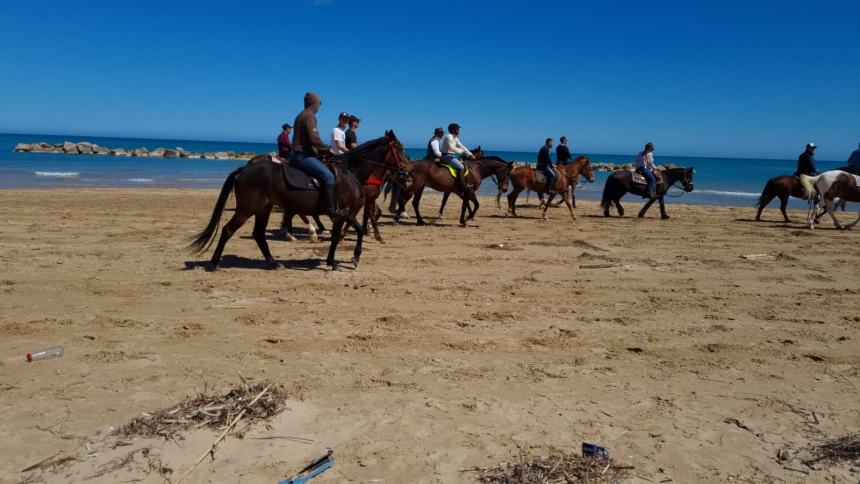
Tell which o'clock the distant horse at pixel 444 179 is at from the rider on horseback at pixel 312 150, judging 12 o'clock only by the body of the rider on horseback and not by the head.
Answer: The distant horse is roughly at 10 o'clock from the rider on horseback.

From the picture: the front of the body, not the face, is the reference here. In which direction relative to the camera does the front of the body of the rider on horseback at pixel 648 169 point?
to the viewer's right

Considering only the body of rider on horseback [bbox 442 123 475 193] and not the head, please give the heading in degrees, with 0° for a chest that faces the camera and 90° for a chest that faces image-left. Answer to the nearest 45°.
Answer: approximately 270°

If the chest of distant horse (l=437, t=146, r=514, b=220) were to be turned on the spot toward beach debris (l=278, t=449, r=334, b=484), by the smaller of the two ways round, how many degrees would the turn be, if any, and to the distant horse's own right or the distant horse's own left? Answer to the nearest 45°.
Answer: approximately 90° to the distant horse's own right

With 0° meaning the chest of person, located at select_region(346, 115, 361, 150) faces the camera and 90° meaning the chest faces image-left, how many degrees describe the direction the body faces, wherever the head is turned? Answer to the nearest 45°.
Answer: approximately 270°

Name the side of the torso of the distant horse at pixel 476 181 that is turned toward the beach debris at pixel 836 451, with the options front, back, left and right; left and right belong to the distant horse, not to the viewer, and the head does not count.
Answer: right

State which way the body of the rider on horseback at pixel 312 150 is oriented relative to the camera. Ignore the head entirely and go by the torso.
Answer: to the viewer's right

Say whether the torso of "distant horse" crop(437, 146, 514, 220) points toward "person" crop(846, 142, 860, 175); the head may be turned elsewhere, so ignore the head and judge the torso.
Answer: yes

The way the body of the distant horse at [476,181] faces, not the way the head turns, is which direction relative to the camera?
to the viewer's right

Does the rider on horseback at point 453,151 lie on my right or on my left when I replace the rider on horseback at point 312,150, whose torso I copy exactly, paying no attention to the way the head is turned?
on my left

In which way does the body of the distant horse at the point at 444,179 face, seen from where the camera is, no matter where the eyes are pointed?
to the viewer's right

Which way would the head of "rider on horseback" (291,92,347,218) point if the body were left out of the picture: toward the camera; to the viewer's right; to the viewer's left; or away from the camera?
to the viewer's right
